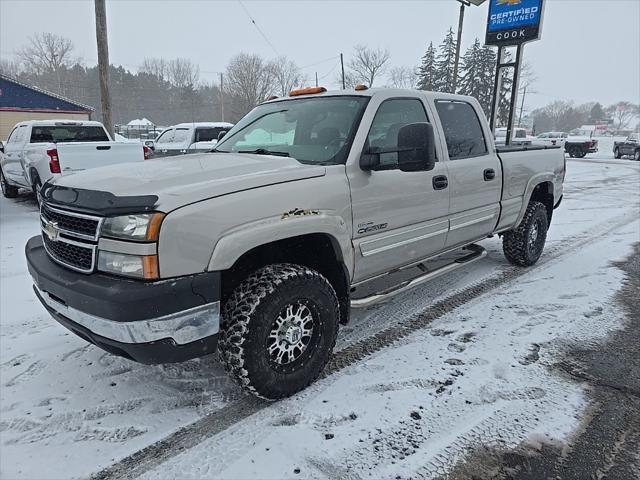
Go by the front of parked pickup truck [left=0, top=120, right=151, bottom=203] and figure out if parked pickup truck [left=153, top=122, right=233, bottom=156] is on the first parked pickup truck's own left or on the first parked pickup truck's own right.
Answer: on the first parked pickup truck's own right

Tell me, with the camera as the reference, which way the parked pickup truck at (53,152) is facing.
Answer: facing away from the viewer and to the left of the viewer

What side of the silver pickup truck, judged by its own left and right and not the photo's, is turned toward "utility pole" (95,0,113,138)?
right

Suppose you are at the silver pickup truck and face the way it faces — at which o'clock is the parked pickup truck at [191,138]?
The parked pickup truck is roughly at 4 o'clock from the silver pickup truck.

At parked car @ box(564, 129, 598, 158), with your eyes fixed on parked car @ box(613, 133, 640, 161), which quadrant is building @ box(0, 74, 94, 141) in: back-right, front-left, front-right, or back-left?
back-right

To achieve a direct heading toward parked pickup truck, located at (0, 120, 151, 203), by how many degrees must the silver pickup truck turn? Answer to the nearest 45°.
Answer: approximately 90° to its right

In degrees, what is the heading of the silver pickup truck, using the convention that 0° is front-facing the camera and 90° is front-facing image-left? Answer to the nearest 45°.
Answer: approximately 45°

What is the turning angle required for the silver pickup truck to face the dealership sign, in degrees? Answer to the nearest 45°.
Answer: approximately 180°

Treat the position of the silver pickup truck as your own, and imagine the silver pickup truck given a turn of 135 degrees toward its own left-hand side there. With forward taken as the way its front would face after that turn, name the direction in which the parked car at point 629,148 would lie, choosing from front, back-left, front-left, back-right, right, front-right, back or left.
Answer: front-left
